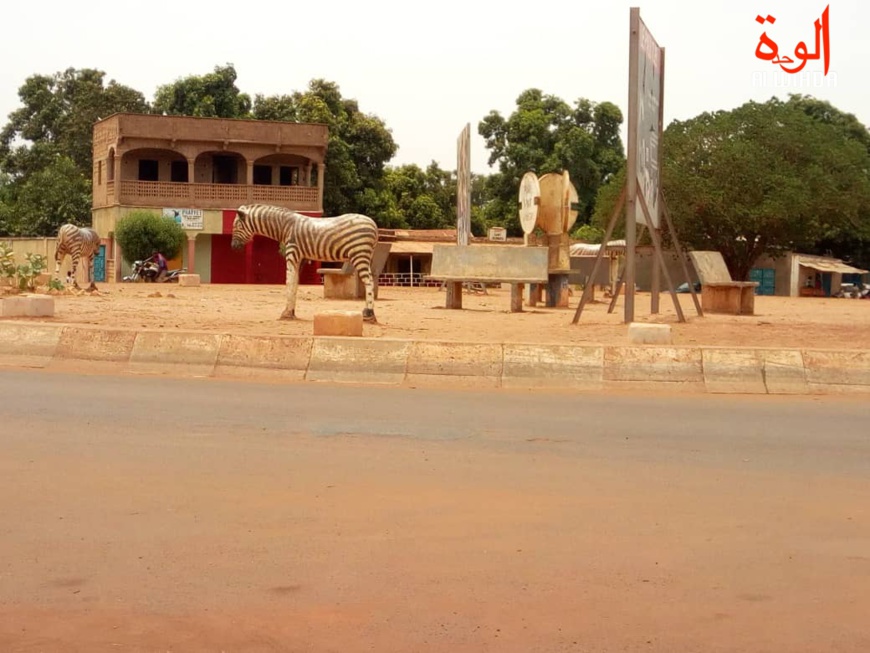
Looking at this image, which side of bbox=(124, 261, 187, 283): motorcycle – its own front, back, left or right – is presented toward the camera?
left

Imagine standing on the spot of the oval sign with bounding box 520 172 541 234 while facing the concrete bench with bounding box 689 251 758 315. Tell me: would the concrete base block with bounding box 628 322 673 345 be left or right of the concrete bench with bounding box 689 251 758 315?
right

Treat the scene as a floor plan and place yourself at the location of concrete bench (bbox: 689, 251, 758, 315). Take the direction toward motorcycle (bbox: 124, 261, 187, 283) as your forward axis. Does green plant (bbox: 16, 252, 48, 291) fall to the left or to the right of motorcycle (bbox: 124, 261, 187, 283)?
left

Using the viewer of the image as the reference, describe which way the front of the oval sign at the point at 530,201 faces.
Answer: facing the viewer and to the left of the viewer

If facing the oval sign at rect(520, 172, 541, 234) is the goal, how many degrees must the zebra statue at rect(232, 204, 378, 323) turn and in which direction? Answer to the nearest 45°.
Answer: approximately 135° to its right

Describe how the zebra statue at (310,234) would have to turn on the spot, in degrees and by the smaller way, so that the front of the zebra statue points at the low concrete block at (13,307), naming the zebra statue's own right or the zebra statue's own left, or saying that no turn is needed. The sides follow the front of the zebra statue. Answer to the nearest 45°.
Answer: approximately 45° to the zebra statue's own left
